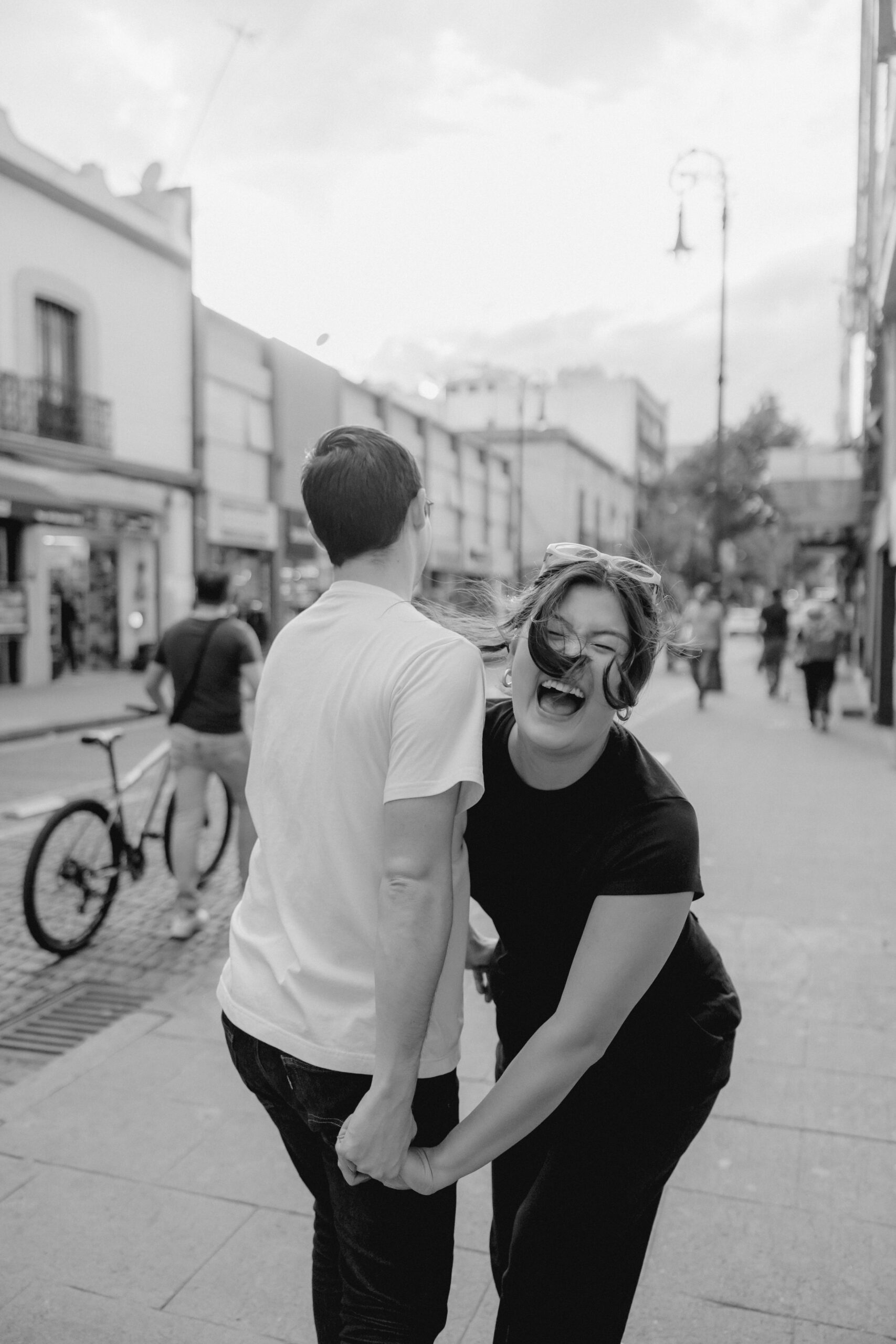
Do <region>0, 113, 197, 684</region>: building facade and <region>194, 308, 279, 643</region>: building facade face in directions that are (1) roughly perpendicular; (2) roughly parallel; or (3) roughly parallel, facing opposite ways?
roughly parallel

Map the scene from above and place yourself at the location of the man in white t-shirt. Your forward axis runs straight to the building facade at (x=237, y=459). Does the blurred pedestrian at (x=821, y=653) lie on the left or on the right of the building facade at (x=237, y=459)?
right

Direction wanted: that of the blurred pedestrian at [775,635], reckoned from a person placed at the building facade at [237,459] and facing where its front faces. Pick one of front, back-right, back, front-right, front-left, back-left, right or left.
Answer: front

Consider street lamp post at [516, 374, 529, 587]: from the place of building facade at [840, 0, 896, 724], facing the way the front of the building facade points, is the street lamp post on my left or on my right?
on my right

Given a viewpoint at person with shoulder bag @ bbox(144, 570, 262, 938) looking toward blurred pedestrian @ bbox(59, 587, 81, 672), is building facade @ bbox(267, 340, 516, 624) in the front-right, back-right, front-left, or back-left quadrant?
front-right

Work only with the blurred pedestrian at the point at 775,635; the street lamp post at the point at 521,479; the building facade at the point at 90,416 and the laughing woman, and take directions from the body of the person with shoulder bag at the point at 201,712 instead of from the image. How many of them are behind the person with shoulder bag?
1

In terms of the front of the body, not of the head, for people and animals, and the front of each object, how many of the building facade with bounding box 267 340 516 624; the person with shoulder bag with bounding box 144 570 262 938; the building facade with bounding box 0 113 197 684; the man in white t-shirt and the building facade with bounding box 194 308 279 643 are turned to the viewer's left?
0

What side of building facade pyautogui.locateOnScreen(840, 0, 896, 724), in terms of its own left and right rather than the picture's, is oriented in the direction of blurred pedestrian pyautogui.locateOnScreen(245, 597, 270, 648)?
front

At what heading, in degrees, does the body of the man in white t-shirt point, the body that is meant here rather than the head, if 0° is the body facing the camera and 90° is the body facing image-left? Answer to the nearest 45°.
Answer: approximately 225°

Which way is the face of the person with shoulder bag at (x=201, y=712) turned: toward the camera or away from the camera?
away from the camera

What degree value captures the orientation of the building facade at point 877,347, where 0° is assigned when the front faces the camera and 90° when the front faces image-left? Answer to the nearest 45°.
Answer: approximately 90°

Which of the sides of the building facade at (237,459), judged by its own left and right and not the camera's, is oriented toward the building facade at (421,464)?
left

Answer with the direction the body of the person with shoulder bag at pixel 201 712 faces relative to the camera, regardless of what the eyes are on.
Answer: away from the camera

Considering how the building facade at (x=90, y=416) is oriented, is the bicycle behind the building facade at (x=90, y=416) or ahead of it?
ahead

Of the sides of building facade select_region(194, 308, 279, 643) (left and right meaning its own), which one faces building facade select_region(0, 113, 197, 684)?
right

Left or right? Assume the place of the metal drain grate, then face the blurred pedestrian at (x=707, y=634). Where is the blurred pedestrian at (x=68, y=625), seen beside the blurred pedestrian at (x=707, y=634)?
left

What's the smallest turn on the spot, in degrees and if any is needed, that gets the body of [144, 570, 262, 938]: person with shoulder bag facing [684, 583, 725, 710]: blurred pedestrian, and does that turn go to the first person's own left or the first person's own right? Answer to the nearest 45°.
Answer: approximately 45° to the first person's own right

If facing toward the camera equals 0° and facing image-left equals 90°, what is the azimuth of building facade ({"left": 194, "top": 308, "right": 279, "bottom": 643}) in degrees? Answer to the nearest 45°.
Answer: approximately 315°

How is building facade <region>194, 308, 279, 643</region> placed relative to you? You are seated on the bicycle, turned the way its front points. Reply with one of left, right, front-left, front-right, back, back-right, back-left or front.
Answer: front-left
